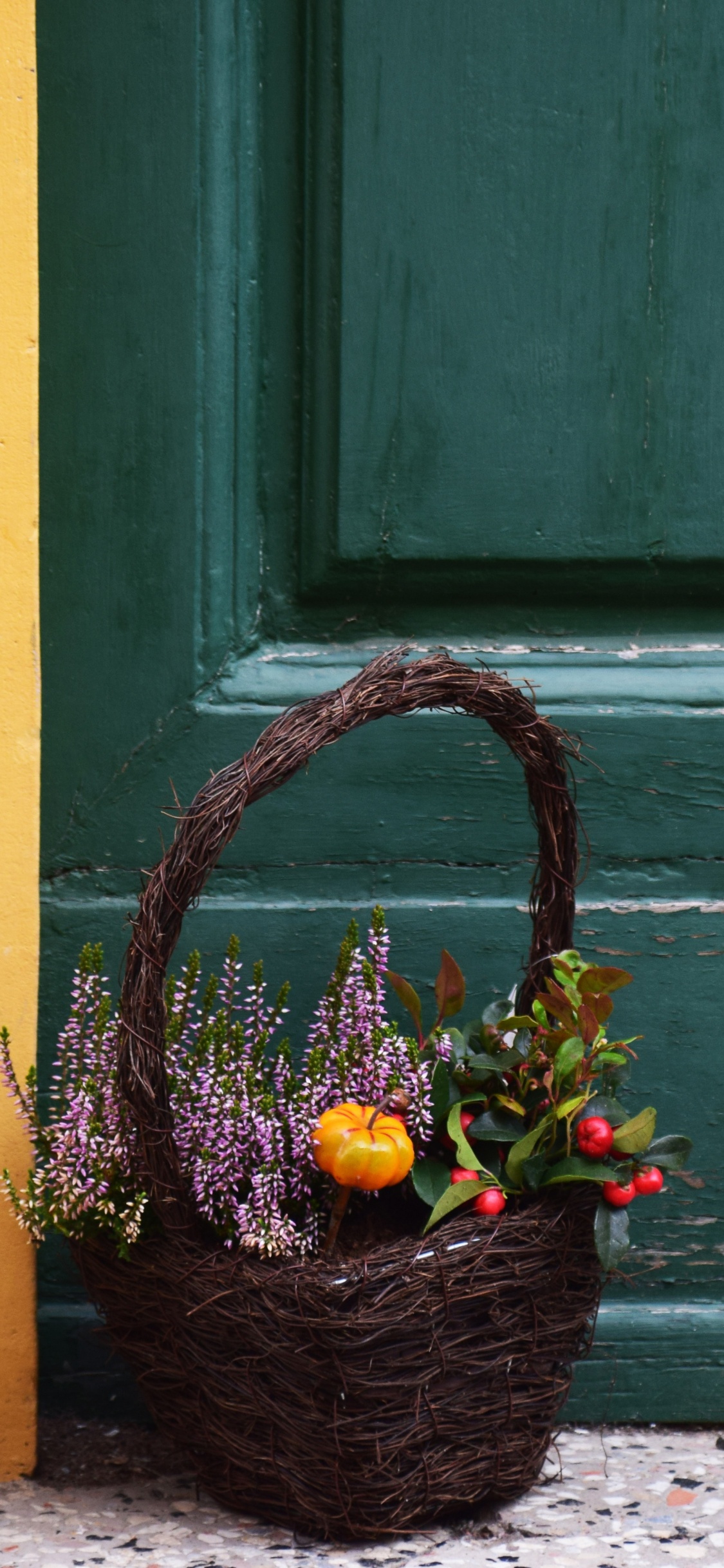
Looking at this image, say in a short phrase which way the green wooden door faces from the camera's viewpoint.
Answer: facing the viewer
